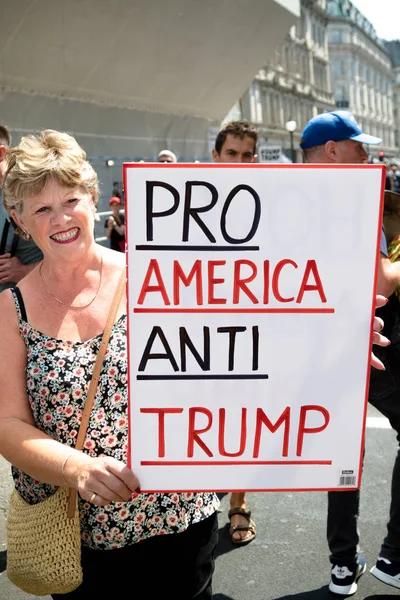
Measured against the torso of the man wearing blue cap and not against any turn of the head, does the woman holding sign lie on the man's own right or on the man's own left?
on the man's own right

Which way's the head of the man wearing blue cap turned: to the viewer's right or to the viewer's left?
to the viewer's right
